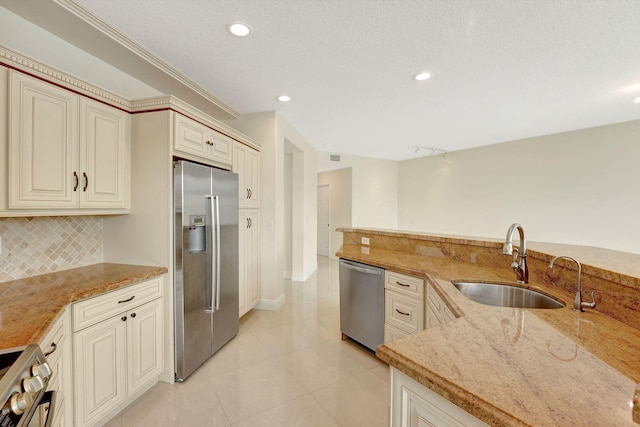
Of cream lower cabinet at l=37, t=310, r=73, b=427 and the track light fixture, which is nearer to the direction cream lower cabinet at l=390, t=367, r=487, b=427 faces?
the cream lower cabinet

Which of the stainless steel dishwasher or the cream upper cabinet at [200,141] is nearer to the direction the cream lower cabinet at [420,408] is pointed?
the cream upper cabinet

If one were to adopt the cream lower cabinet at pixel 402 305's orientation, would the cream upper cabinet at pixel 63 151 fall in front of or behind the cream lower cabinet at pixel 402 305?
in front

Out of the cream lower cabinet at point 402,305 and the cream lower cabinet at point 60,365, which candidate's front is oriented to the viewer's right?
the cream lower cabinet at point 60,365

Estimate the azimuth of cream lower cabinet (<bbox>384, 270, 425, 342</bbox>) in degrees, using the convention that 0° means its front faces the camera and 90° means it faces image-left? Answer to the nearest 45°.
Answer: approximately 45°

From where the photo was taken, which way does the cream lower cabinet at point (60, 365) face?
to the viewer's right

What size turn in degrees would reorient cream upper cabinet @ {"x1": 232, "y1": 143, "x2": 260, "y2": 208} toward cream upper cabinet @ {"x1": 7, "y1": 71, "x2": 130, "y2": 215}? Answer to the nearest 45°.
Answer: approximately 90° to its right

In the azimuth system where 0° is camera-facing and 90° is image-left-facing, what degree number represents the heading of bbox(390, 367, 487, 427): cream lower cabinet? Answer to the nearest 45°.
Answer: approximately 45°

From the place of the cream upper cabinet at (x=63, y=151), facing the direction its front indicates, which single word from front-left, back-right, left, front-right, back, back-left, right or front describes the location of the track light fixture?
front-left

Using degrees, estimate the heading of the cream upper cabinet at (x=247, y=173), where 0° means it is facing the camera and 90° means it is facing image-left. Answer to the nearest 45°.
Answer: approximately 315°
